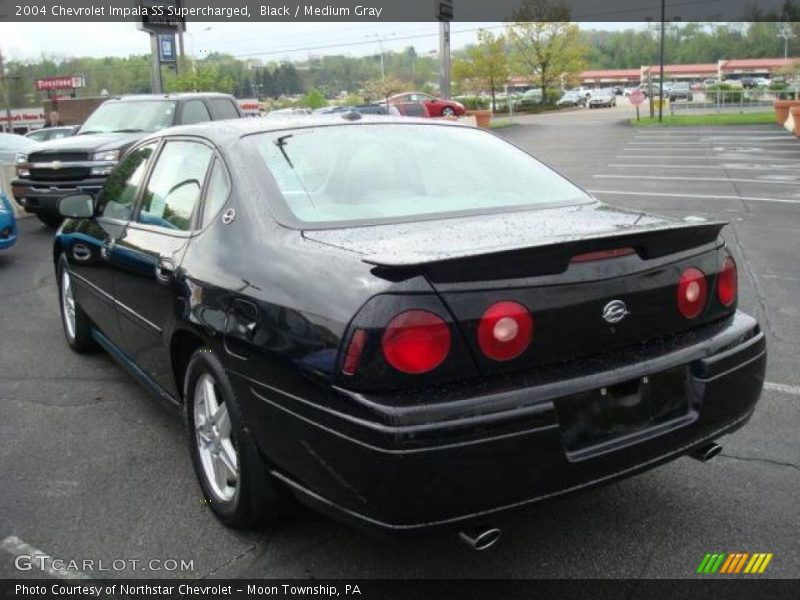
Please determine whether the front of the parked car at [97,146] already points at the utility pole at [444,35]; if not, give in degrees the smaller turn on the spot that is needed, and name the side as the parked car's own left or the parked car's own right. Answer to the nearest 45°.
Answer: approximately 180°

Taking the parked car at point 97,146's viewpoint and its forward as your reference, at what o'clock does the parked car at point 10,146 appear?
the parked car at point 10,146 is roughly at 4 o'clock from the parked car at point 97,146.

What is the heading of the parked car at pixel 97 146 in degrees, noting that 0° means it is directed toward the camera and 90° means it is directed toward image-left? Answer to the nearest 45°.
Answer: approximately 45°

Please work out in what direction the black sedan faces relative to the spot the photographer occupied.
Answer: facing away from the viewer and to the left of the viewer

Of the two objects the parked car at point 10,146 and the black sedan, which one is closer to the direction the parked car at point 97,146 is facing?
the black sedan
